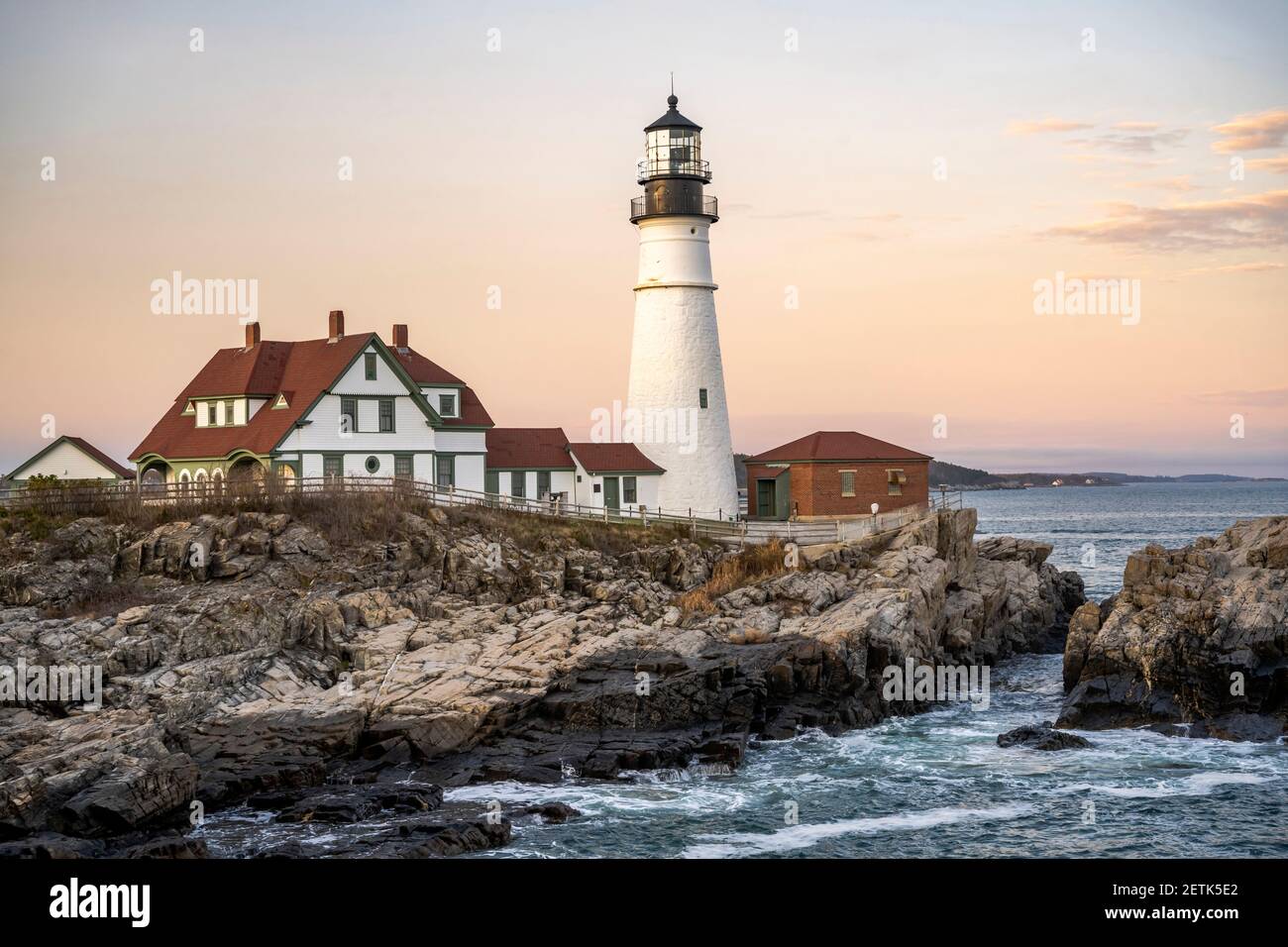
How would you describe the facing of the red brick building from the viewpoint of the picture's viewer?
facing the viewer and to the left of the viewer

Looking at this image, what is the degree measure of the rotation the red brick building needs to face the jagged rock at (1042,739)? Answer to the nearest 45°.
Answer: approximately 45° to its left

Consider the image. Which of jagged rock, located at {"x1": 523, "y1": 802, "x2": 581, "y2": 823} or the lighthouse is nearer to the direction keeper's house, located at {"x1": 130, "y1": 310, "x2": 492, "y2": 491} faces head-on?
the jagged rock

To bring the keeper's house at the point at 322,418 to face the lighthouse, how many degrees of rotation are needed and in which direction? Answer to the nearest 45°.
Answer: approximately 135° to its left

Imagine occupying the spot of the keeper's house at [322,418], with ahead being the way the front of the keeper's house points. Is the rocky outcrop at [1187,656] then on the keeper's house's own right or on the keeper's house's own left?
on the keeper's house's own left

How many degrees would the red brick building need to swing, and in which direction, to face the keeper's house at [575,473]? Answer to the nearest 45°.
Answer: approximately 45° to its right

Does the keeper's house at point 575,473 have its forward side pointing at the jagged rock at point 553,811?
yes

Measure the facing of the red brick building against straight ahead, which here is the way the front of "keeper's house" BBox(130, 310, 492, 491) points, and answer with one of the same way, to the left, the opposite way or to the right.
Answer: the same way

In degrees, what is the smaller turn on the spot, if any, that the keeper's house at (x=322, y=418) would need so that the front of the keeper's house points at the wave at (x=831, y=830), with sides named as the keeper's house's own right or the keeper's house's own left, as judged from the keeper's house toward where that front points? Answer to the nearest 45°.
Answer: approximately 45° to the keeper's house's own left

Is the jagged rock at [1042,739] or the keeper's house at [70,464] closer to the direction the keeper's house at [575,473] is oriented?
the jagged rock

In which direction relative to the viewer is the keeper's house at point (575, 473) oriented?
toward the camera

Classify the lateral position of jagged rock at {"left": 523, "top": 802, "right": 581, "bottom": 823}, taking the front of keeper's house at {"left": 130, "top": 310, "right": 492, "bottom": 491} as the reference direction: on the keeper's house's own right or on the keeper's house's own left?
on the keeper's house's own left

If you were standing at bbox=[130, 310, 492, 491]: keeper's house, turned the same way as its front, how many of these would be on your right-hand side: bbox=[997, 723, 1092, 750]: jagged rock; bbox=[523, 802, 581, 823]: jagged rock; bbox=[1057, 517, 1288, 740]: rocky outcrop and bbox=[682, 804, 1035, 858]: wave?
0

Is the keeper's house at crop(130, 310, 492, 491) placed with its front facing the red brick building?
no

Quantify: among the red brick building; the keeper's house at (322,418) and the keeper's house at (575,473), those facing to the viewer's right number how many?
0
